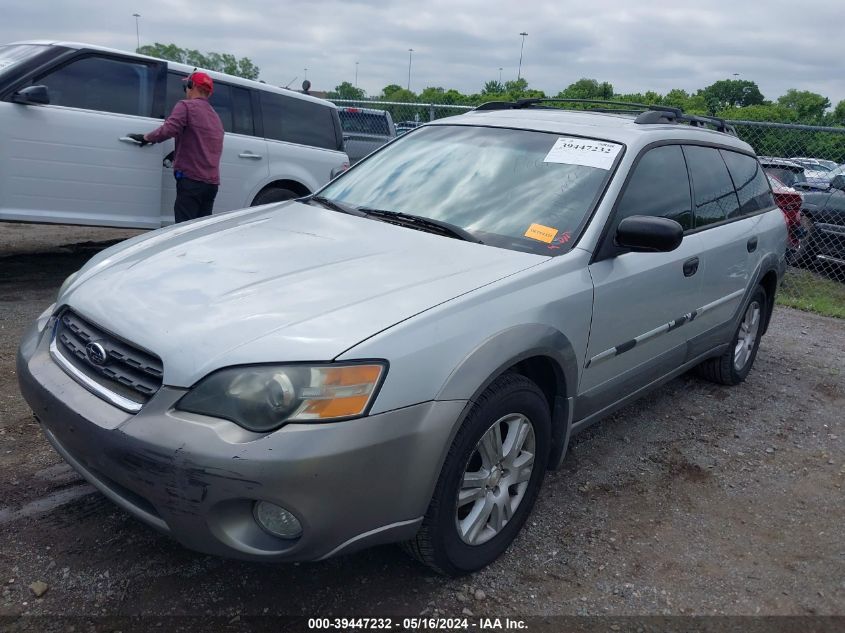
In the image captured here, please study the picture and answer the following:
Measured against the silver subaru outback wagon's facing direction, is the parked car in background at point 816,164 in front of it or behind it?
behind

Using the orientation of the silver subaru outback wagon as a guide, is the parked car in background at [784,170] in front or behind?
behind

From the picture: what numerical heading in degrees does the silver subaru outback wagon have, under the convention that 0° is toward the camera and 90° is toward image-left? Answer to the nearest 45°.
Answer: approximately 45°

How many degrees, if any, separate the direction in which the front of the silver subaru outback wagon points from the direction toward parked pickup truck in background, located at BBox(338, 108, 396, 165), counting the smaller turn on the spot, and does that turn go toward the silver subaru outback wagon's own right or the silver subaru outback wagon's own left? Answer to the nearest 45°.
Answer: approximately 135° to the silver subaru outback wagon's own right

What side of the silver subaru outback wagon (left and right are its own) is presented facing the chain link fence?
back

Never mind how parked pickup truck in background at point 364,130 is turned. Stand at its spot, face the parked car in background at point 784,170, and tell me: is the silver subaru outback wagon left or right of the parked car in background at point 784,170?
right

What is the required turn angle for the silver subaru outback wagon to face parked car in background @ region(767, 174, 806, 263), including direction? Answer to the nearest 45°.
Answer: approximately 180°

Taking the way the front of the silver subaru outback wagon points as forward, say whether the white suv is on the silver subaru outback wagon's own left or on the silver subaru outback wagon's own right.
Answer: on the silver subaru outback wagon's own right

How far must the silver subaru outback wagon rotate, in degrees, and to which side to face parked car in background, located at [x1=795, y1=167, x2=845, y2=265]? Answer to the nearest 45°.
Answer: approximately 180°
